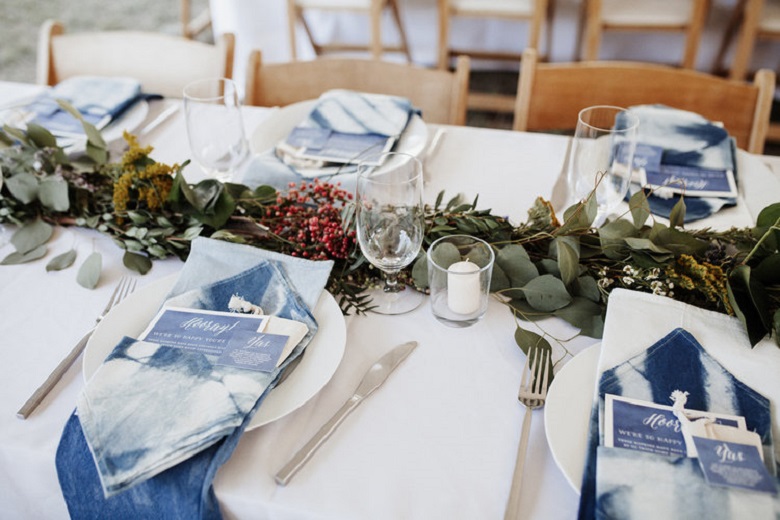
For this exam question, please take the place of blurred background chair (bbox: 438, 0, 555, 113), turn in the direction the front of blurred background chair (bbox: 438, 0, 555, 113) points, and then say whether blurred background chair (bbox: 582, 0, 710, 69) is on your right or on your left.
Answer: on your right

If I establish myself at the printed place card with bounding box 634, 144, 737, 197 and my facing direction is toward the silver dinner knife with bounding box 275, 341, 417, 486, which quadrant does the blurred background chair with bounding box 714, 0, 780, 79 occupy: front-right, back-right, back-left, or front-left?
back-right

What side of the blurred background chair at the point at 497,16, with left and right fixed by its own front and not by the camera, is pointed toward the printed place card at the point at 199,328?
back

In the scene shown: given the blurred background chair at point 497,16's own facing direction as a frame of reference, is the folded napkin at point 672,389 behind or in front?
behind

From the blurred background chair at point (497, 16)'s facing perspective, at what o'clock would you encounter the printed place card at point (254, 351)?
The printed place card is roughly at 6 o'clock from the blurred background chair.

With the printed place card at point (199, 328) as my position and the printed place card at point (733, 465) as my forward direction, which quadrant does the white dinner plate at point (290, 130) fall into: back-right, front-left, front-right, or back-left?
back-left

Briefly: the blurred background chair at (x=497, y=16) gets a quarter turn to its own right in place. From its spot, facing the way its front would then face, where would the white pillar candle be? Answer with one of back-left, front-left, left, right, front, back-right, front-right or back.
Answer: right

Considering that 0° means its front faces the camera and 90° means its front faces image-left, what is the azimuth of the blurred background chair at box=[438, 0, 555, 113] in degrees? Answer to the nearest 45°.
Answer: approximately 180°

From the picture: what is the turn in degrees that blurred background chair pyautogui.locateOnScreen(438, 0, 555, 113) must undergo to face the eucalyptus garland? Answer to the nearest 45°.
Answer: approximately 180°

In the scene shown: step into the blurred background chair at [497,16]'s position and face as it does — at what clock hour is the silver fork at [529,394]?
The silver fork is roughly at 6 o'clock from the blurred background chair.
